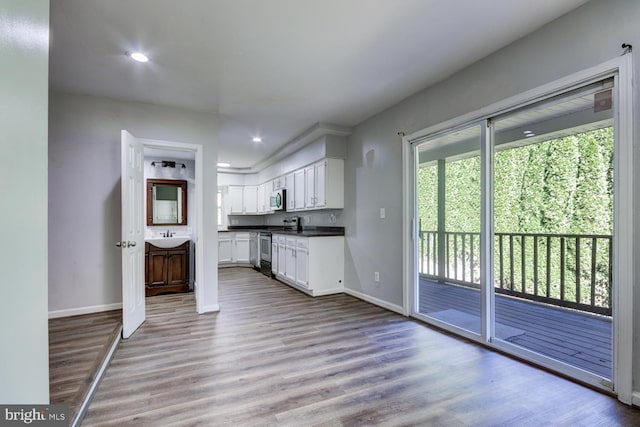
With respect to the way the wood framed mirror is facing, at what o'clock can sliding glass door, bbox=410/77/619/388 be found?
The sliding glass door is roughly at 11 o'clock from the wood framed mirror.

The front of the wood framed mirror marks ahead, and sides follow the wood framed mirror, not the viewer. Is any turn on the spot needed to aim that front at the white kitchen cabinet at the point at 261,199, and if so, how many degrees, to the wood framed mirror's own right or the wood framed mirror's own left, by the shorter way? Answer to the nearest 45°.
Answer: approximately 135° to the wood framed mirror's own left

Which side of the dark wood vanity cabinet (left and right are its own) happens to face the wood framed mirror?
back

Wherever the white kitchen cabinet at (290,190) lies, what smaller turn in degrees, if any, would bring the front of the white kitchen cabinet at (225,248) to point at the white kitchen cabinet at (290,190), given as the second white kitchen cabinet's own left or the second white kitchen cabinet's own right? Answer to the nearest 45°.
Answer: approximately 45° to the second white kitchen cabinet's own left

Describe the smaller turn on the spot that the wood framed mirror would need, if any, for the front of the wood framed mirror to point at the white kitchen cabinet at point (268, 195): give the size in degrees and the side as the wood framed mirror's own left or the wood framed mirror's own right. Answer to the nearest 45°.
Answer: approximately 90° to the wood framed mirror's own left

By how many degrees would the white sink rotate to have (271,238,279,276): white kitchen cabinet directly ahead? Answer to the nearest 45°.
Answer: approximately 90° to its left

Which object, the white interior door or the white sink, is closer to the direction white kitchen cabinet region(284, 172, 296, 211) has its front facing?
the white sink

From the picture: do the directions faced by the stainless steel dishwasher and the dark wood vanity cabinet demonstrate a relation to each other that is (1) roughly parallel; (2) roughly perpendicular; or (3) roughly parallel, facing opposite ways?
roughly perpendicular

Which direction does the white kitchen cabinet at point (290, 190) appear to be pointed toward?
to the viewer's left

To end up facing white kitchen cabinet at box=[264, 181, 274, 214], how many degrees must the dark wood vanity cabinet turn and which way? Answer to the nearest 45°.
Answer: approximately 135° to its left
